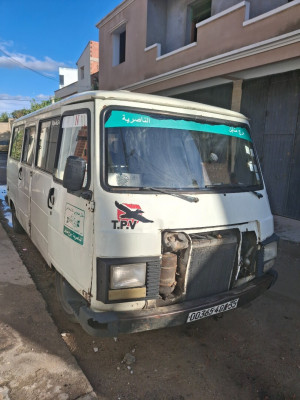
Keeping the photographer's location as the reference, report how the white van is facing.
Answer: facing the viewer and to the right of the viewer
